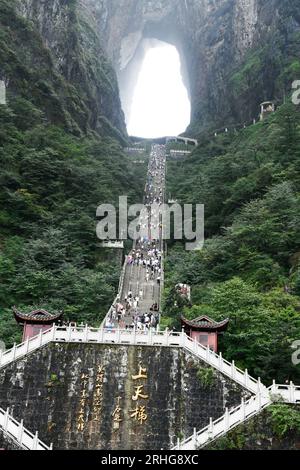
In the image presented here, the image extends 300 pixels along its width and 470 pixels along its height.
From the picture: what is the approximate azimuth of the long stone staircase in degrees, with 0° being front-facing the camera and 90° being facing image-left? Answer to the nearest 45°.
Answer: approximately 0°

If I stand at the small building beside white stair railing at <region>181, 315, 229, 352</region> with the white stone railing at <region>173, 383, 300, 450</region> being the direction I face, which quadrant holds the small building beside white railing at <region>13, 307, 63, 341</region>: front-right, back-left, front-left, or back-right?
back-right
